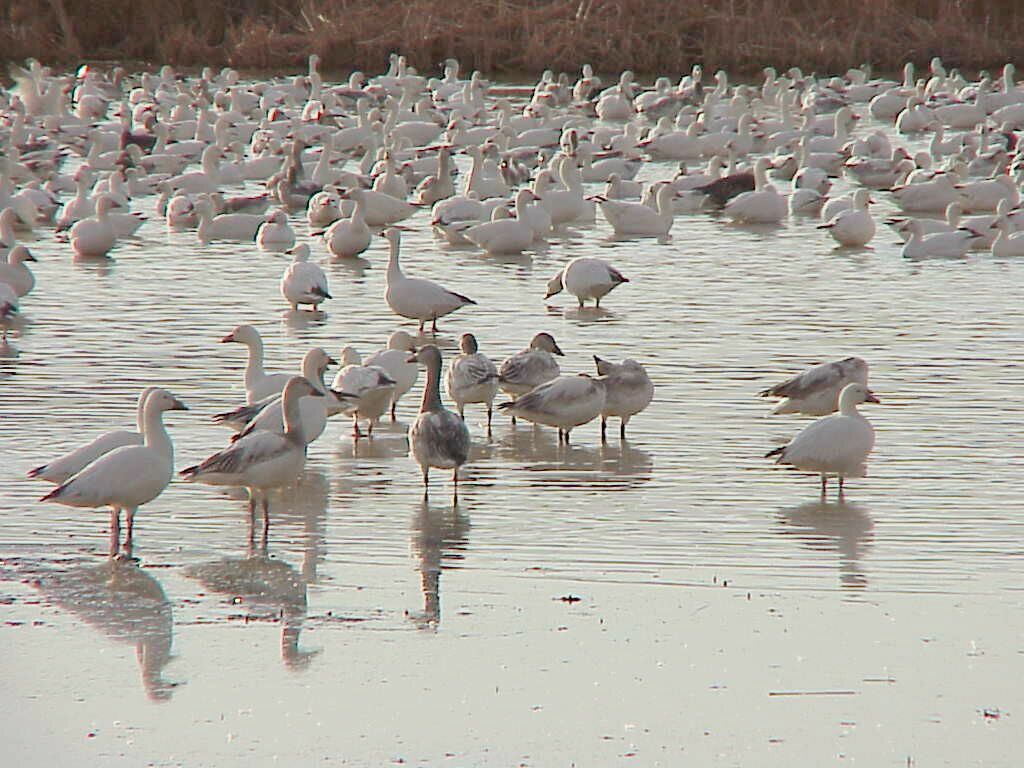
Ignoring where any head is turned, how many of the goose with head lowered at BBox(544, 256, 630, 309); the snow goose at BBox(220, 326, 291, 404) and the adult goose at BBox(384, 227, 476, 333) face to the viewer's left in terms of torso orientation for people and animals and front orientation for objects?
3

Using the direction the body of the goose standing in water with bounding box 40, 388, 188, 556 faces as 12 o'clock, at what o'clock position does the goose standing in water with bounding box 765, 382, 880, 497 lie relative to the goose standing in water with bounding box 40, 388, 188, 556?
the goose standing in water with bounding box 765, 382, 880, 497 is roughly at 12 o'clock from the goose standing in water with bounding box 40, 388, 188, 556.

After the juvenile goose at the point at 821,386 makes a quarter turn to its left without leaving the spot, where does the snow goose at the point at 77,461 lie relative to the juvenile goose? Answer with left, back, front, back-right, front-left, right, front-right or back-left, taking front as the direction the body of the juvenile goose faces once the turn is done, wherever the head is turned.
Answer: back-left

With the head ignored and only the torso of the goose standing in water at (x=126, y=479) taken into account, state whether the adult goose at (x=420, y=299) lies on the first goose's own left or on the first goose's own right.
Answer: on the first goose's own left

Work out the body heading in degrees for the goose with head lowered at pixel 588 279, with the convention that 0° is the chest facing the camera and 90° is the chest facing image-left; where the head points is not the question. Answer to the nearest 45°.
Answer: approximately 90°

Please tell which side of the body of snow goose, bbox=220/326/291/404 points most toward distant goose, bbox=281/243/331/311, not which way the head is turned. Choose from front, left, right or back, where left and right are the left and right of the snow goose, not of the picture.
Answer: right

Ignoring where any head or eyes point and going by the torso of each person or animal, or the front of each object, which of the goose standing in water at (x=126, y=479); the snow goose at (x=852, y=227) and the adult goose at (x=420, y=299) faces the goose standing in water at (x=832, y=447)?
the goose standing in water at (x=126, y=479)

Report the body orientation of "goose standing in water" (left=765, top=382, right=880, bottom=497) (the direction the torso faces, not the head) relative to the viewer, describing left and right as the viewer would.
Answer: facing to the right of the viewer

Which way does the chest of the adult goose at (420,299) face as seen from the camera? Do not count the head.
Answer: to the viewer's left

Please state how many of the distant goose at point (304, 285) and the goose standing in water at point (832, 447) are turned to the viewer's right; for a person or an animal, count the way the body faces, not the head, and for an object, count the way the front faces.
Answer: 1

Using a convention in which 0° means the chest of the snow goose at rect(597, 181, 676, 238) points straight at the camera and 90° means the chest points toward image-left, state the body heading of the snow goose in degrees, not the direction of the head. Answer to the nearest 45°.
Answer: approximately 270°

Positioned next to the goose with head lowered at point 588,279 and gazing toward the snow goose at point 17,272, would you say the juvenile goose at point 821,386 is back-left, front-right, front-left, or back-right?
back-left

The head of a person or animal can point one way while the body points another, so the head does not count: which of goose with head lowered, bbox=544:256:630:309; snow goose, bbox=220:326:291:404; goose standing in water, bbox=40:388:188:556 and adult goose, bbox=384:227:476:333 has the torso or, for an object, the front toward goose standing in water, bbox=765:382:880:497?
goose standing in water, bbox=40:388:188:556

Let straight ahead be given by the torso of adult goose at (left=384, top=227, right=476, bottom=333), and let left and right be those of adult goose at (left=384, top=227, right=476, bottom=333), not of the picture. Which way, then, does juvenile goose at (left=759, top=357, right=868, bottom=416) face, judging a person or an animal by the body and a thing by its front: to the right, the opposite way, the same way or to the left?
the opposite way

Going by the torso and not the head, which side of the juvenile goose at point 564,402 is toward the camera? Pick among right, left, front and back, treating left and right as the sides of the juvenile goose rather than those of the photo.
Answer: right
